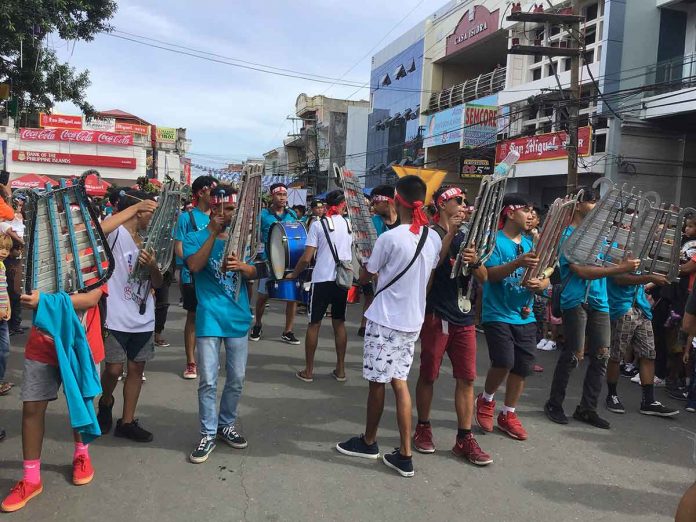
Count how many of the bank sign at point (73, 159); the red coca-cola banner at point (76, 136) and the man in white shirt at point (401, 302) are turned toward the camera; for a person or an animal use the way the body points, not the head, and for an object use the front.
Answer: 2

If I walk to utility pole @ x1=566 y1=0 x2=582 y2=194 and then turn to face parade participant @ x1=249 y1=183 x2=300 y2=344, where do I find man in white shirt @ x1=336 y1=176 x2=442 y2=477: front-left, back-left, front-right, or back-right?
front-left

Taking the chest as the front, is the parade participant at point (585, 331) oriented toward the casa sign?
no

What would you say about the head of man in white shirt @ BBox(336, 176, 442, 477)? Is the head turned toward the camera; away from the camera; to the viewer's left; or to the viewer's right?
away from the camera

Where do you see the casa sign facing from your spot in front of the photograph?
facing the viewer and to the left of the viewer

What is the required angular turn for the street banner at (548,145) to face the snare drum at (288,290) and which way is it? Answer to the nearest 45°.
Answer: approximately 45° to its left

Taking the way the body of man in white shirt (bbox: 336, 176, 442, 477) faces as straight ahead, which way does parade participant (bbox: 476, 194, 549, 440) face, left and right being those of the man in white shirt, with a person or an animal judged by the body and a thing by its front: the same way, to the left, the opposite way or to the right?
the opposite way

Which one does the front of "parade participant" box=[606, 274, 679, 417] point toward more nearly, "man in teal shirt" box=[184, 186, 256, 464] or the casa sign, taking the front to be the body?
the man in teal shirt

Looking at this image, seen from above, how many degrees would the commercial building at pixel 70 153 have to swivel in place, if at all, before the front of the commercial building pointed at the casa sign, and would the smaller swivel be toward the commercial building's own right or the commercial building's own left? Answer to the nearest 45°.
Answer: approximately 45° to the commercial building's own left

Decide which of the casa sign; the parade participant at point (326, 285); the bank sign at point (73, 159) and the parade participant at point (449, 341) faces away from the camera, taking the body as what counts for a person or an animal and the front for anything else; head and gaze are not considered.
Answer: the parade participant at point (326, 285)

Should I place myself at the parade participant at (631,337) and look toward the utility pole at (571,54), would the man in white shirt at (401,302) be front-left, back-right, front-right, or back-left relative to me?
back-left

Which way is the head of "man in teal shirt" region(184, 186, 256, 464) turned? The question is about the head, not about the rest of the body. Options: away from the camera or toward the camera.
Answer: toward the camera

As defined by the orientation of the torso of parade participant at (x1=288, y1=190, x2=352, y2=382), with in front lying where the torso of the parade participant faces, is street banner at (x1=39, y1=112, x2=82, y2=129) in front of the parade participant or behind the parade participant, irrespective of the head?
in front
